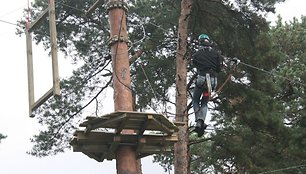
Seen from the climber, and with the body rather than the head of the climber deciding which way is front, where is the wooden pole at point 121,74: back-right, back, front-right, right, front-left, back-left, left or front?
left

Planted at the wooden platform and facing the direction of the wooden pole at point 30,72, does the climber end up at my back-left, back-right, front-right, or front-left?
back-right

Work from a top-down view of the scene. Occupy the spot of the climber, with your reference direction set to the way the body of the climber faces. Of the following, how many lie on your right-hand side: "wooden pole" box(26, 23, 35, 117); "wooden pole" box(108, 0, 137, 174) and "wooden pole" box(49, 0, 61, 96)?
0

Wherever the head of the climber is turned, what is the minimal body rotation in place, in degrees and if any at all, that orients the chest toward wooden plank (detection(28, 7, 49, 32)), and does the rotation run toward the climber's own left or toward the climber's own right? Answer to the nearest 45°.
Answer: approximately 90° to the climber's own left

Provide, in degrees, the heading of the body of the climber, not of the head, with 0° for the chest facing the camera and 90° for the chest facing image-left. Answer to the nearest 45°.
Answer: approximately 180°

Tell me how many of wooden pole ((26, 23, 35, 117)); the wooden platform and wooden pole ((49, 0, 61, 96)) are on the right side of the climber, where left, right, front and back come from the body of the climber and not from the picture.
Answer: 0

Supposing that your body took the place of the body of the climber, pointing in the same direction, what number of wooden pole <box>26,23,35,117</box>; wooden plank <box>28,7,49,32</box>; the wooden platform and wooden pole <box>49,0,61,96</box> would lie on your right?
0

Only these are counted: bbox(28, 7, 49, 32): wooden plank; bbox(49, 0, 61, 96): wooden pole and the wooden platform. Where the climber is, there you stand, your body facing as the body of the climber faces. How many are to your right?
0

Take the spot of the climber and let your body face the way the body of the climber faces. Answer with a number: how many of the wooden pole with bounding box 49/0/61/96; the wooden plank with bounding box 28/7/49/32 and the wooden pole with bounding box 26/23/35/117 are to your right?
0

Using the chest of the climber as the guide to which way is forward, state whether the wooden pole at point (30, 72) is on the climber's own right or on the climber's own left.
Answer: on the climber's own left

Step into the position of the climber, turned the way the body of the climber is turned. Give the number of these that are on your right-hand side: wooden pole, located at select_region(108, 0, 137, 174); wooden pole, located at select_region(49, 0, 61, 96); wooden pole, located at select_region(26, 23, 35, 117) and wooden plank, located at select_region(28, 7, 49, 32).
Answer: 0

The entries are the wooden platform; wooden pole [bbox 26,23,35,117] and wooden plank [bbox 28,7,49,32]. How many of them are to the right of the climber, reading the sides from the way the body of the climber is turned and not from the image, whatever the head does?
0
